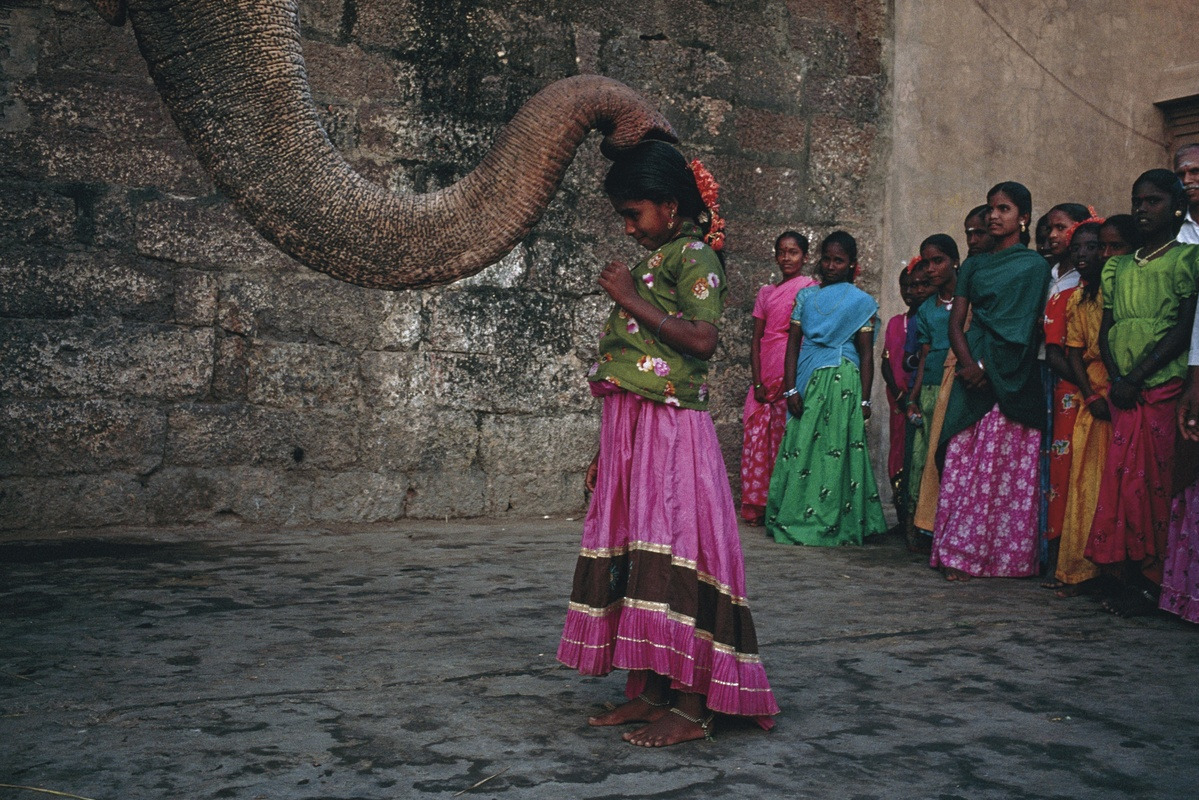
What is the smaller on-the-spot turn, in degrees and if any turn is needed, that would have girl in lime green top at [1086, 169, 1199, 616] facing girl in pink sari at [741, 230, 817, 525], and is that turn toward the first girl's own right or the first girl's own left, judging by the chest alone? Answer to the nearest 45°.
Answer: approximately 90° to the first girl's own right

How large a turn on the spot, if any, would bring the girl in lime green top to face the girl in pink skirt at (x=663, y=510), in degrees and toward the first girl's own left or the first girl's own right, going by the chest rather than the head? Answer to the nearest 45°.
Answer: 0° — they already face them

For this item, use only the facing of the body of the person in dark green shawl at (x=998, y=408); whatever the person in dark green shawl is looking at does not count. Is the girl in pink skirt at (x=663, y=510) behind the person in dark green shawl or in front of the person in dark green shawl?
in front

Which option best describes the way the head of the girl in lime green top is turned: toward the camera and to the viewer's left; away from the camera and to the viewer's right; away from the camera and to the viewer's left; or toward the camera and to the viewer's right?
toward the camera and to the viewer's left

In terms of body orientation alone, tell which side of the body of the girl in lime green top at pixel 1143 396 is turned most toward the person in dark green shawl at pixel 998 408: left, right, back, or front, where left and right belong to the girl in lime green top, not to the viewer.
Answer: right

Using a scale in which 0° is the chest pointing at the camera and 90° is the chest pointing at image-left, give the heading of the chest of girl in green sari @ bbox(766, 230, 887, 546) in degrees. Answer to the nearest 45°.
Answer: approximately 0°

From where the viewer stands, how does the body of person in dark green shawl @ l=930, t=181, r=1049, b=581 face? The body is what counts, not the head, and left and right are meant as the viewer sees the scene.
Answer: facing the viewer and to the left of the viewer

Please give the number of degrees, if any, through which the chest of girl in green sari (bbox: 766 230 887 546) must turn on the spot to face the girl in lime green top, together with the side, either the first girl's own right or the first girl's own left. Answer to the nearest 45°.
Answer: approximately 45° to the first girl's own left
